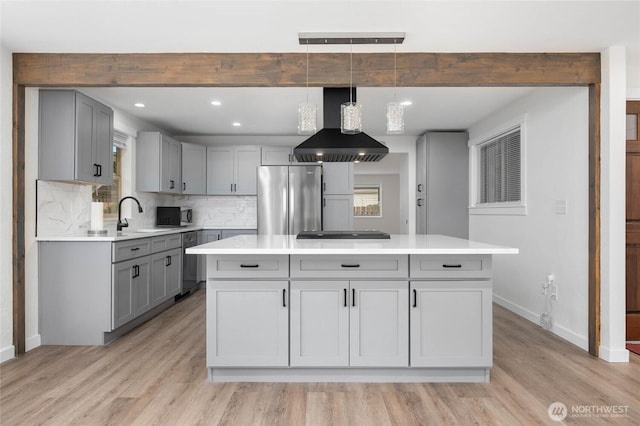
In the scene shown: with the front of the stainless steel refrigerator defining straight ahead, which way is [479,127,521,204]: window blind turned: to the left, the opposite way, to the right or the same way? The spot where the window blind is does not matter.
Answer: to the right

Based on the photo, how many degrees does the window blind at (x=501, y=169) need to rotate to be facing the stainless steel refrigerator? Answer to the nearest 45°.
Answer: approximately 45° to its right

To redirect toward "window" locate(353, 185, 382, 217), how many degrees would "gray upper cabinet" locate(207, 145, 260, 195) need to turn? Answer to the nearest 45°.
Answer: approximately 135° to its left

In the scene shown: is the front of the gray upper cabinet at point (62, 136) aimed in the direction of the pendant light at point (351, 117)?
yes

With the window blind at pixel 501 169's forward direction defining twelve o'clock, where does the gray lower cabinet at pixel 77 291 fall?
The gray lower cabinet is roughly at 12 o'clock from the window blind.

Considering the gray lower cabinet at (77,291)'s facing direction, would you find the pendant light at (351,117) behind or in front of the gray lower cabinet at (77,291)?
in front

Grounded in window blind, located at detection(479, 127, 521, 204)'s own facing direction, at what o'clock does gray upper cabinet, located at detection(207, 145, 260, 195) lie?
The gray upper cabinet is roughly at 1 o'clock from the window blind.

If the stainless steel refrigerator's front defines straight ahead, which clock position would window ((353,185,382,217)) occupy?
The window is roughly at 7 o'clock from the stainless steel refrigerator.

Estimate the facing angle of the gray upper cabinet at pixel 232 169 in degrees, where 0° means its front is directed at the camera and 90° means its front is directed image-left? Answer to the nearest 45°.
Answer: approximately 0°

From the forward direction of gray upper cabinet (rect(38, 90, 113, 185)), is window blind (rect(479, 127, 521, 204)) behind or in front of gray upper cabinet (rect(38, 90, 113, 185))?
in front

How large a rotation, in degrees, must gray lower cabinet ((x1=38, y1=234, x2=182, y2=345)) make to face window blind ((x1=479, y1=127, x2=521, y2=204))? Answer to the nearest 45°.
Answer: approximately 45° to its left
